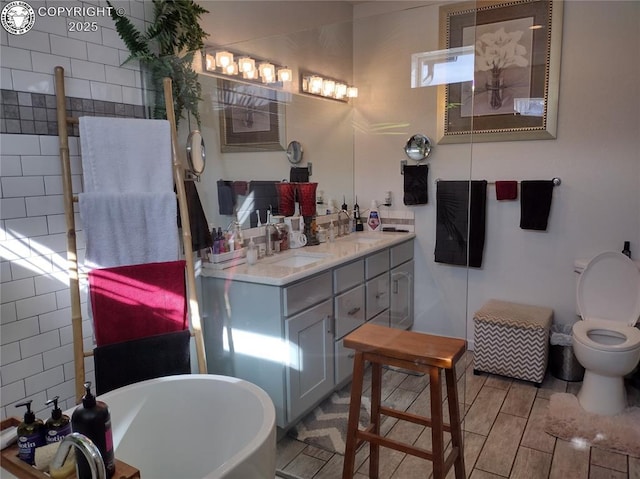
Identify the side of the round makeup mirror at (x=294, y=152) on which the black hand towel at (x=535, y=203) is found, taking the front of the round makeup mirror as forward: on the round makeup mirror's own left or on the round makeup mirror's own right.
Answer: on the round makeup mirror's own left

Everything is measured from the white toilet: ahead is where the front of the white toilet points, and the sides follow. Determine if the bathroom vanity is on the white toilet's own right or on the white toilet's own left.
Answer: on the white toilet's own right

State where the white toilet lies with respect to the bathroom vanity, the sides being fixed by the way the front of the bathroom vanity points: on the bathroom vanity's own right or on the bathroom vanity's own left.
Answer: on the bathroom vanity's own left

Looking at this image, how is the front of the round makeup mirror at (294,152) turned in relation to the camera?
facing the viewer and to the left of the viewer

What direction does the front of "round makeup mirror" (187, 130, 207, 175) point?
to the viewer's right

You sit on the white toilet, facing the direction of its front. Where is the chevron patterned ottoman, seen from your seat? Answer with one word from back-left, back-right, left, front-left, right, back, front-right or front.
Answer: right

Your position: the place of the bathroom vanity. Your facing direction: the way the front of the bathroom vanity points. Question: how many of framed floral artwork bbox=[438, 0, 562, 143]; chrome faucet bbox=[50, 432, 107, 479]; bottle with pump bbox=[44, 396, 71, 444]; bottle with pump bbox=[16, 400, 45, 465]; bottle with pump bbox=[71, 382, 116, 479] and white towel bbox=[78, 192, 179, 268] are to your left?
1

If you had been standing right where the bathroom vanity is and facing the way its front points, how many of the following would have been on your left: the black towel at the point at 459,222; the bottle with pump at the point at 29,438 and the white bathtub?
1
